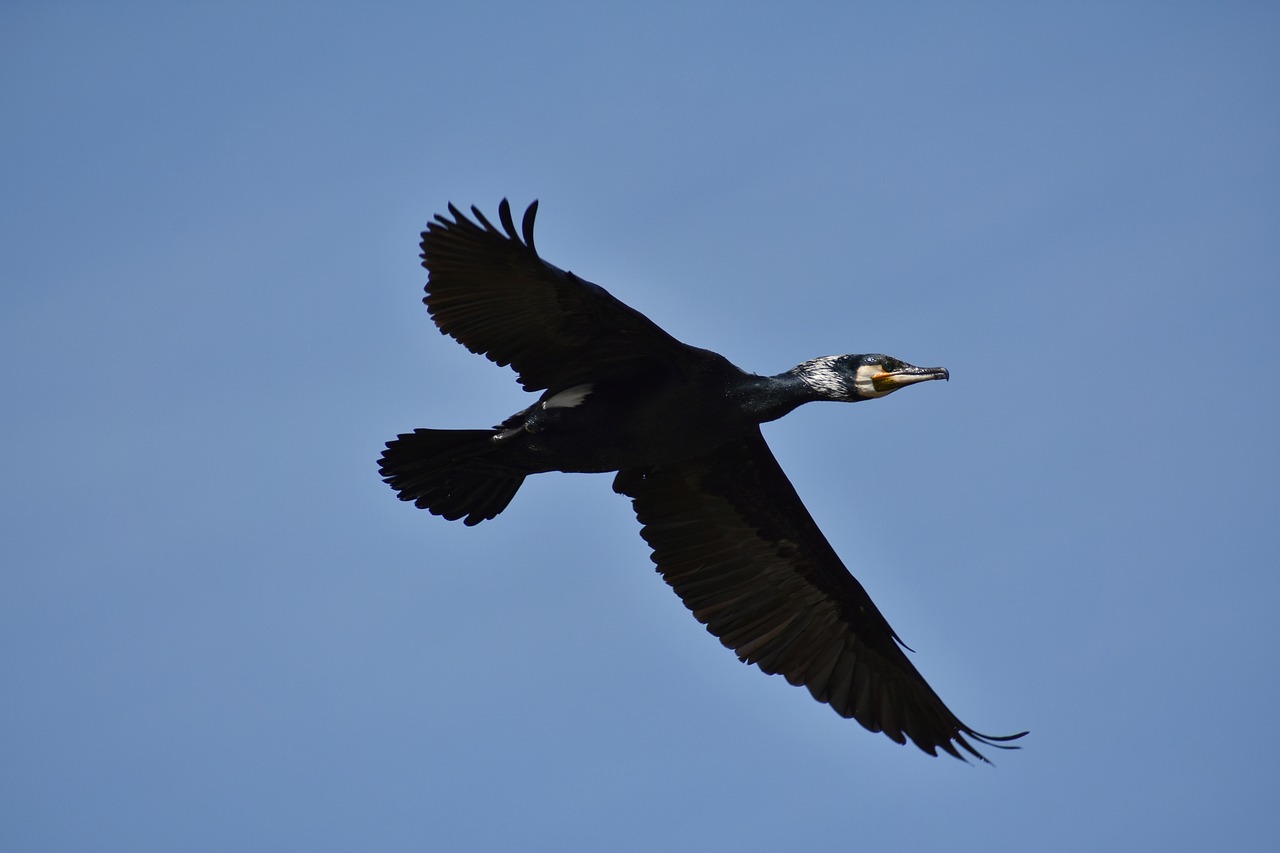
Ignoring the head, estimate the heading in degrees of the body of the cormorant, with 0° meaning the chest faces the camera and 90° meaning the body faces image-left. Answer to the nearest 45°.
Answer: approximately 270°
